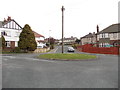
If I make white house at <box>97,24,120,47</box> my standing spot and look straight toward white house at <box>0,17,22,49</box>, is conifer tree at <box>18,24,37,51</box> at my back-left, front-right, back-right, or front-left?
front-left

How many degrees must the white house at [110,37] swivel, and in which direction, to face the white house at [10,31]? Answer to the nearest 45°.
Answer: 0° — it already faces it

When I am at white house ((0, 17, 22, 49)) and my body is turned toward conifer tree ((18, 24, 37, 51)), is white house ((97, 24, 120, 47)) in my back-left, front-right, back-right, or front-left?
front-left

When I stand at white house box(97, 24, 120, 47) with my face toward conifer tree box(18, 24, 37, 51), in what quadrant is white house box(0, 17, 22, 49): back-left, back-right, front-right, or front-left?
front-right

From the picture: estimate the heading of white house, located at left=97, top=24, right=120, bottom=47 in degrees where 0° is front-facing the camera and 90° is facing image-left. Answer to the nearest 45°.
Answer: approximately 45°

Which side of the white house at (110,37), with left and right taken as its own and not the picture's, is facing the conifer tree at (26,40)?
front

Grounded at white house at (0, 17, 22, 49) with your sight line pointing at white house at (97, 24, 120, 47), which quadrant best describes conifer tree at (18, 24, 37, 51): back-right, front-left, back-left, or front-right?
front-right
